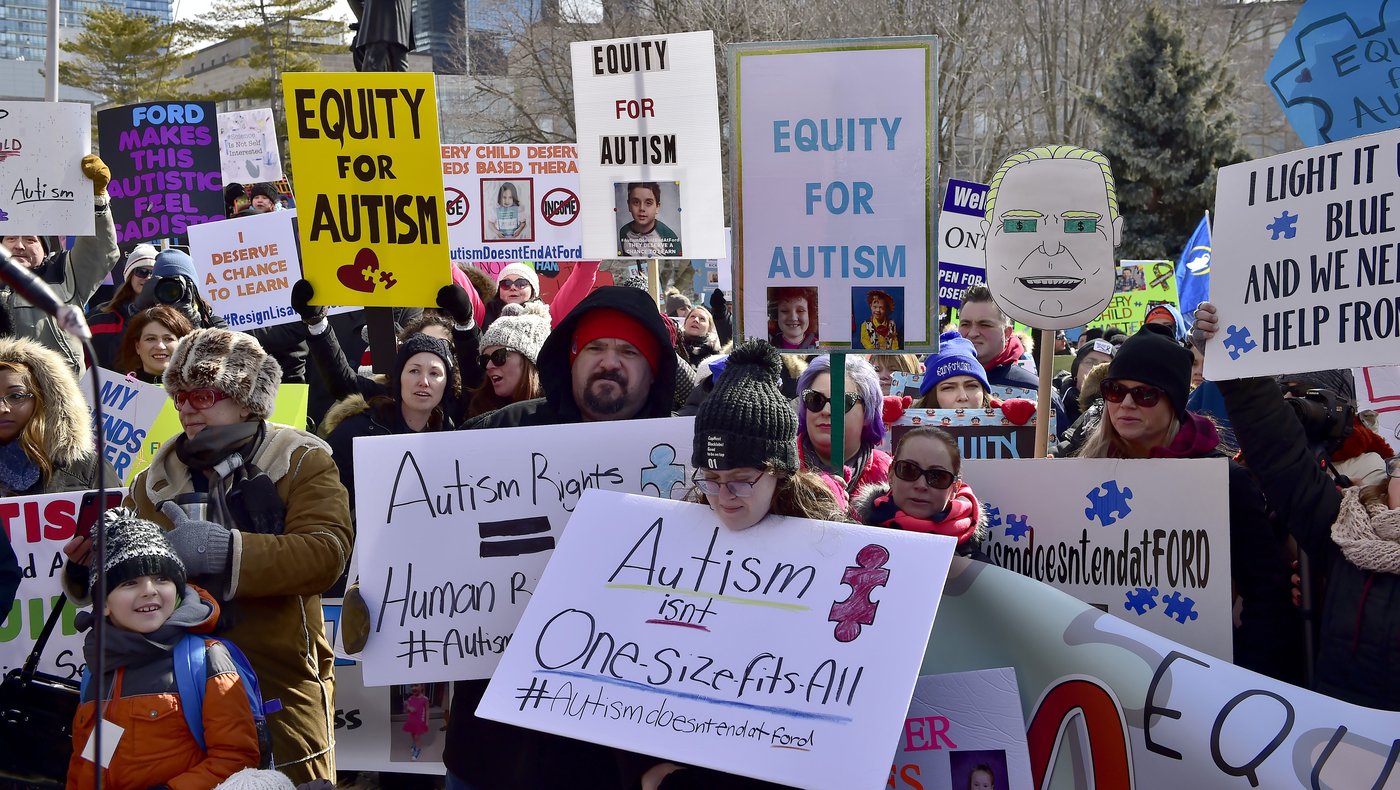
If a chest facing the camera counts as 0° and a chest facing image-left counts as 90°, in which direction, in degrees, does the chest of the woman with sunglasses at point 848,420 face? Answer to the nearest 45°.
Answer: approximately 45°

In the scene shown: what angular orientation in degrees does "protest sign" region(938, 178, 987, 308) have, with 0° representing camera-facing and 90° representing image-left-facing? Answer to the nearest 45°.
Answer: approximately 0°

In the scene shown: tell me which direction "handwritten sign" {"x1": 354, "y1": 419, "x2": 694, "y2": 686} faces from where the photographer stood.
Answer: facing the viewer

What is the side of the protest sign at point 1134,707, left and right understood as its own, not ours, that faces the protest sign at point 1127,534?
back

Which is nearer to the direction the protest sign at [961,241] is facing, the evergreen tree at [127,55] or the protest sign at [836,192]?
the protest sign

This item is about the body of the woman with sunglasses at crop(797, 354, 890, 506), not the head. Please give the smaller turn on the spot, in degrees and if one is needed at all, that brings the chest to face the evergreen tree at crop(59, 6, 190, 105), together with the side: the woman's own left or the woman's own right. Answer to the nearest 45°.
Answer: approximately 90° to the woman's own right

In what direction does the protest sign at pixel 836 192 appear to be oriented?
toward the camera

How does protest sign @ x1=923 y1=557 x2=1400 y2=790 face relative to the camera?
toward the camera

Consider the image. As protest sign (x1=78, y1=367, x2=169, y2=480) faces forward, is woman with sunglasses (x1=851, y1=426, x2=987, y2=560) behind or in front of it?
in front

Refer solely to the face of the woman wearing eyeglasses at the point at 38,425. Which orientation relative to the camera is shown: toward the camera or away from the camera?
toward the camera

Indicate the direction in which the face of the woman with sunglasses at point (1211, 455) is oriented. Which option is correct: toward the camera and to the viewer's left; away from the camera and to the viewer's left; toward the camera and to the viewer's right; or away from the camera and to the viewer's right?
toward the camera and to the viewer's left

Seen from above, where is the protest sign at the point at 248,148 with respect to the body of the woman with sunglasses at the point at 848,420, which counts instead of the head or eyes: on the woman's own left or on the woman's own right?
on the woman's own right
